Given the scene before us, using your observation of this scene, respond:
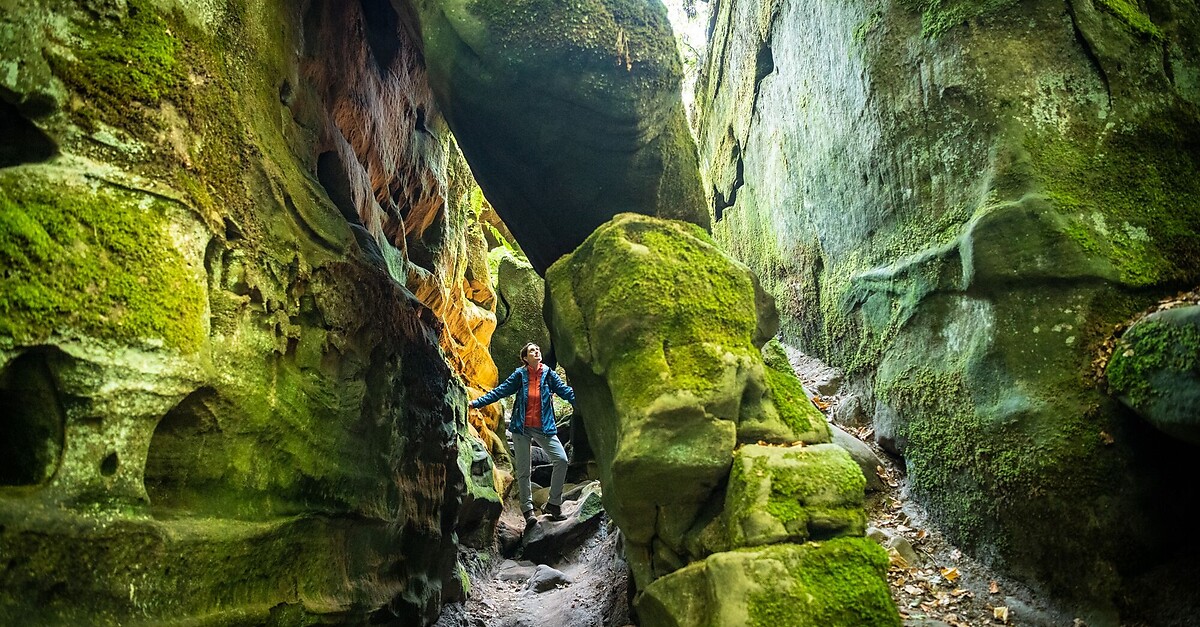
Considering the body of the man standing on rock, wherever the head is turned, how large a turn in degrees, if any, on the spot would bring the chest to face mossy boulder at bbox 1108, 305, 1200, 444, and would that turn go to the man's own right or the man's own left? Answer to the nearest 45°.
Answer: approximately 45° to the man's own left

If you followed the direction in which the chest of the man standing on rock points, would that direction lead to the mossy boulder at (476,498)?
no

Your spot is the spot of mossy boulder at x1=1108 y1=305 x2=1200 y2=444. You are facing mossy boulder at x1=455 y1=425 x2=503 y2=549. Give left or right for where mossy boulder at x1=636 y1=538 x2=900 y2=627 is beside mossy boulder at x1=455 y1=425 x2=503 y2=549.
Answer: left

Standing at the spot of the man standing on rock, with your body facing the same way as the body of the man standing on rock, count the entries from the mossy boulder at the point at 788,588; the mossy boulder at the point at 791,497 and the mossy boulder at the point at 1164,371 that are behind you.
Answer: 0

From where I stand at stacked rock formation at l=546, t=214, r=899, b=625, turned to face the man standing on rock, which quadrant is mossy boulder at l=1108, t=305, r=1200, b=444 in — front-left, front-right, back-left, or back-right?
back-right

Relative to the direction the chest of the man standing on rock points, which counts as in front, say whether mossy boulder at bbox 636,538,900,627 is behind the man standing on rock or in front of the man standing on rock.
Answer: in front

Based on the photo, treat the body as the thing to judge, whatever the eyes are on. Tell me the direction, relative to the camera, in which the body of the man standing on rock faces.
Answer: toward the camera

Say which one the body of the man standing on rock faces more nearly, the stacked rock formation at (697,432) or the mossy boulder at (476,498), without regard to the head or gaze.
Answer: the stacked rock formation
